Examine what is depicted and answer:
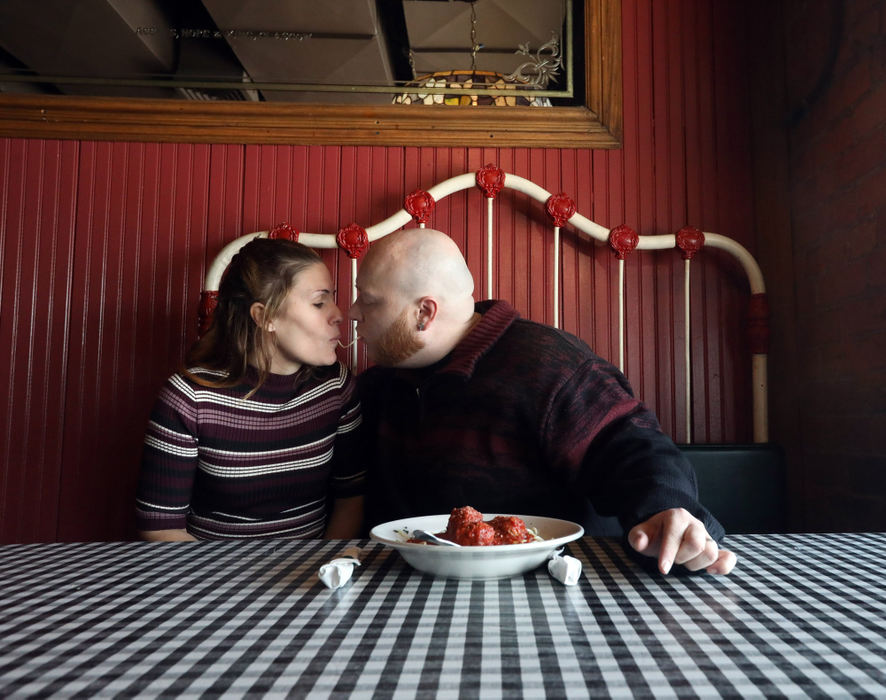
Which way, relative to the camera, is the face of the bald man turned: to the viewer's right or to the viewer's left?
to the viewer's left

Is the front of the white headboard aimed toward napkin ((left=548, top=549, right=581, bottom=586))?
yes

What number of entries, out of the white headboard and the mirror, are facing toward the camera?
2

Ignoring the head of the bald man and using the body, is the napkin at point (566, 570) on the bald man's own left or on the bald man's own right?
on the bald man's own left

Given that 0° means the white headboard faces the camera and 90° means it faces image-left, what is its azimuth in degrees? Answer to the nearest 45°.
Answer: approximately 0°

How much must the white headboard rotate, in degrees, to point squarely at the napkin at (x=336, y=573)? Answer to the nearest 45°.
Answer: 0° — it already faces it

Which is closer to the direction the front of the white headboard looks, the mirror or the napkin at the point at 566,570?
the napkin

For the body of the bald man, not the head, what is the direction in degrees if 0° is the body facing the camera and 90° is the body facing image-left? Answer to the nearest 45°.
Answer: approximately 45°

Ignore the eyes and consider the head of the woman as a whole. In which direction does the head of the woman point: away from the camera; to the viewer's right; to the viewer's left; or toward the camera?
to the viewer's right
